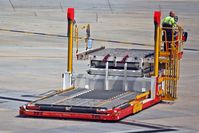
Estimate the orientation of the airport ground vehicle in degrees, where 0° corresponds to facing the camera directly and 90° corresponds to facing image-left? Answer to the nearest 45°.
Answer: approximately 225°
